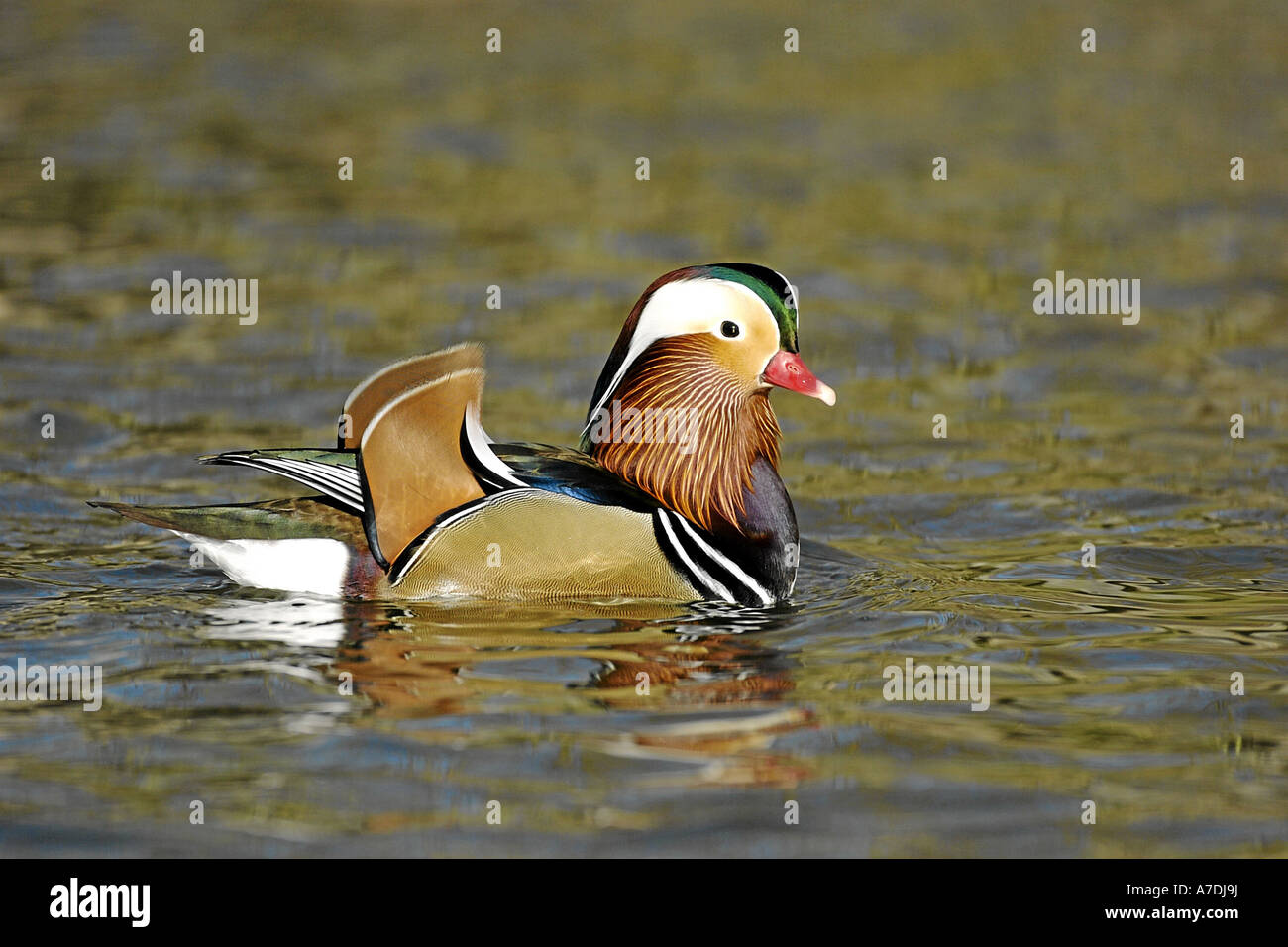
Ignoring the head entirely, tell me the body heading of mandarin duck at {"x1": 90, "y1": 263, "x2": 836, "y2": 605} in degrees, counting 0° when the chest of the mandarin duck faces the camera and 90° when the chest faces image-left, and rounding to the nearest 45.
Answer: approximately 270°
